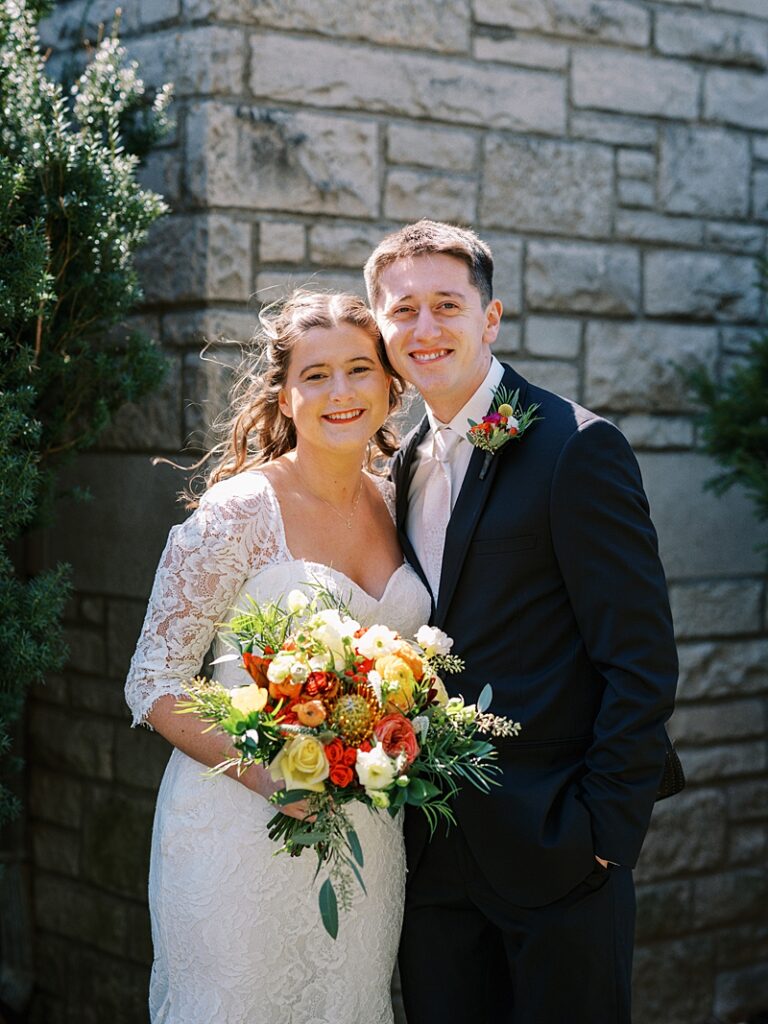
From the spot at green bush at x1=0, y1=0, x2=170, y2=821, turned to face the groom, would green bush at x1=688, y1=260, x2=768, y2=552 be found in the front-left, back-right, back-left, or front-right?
front-left

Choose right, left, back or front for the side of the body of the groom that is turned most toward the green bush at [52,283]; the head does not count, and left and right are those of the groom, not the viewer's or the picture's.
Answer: right

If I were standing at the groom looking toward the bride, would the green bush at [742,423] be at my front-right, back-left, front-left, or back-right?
back-right

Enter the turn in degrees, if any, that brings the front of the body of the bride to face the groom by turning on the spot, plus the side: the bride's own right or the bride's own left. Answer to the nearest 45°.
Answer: approximately 45° to the bride's own left

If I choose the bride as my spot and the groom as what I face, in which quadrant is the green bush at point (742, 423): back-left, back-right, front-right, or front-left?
front-left

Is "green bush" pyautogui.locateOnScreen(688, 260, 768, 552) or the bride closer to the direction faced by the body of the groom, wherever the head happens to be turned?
the bride

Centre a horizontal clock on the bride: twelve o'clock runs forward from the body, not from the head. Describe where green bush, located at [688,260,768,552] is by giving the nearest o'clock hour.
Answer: The green bush is roughly at 9 o'clock from the bride.

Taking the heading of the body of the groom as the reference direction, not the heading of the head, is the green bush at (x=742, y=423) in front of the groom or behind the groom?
behind

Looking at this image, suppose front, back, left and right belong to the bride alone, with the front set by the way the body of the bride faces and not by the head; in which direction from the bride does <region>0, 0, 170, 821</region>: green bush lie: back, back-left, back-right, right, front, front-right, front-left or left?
back

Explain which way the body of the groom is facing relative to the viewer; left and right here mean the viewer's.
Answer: facing the viewer and to the left of the viewer

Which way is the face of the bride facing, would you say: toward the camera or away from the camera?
toward the camera

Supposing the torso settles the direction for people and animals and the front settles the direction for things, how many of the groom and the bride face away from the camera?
0

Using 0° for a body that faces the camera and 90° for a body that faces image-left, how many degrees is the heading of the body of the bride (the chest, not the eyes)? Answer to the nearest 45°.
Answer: approximately 315°

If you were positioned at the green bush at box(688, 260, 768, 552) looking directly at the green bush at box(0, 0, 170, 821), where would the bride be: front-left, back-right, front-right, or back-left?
front-left

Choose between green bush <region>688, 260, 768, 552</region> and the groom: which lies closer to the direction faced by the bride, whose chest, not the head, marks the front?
the groom

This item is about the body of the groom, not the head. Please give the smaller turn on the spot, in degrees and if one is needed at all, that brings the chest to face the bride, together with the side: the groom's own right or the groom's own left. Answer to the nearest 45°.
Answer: approximately 45° to the groom's own right
